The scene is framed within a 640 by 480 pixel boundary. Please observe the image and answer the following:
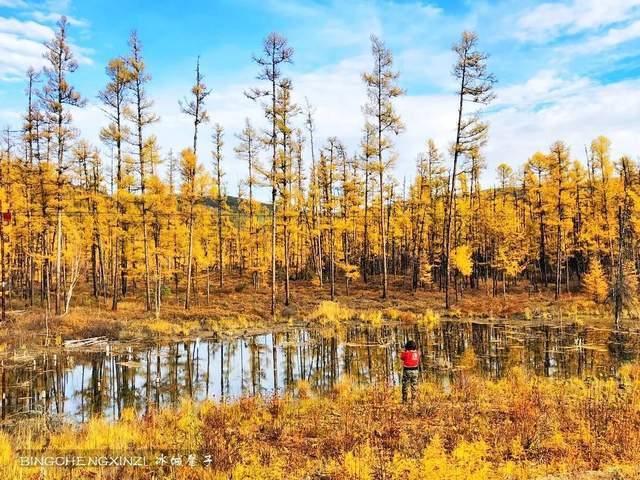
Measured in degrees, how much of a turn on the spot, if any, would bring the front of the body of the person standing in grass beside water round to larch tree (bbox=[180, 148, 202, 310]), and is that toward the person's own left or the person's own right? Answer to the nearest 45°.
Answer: approximately 45° to the person's own left

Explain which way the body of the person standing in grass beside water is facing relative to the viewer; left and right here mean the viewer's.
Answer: facing away from the viewer
